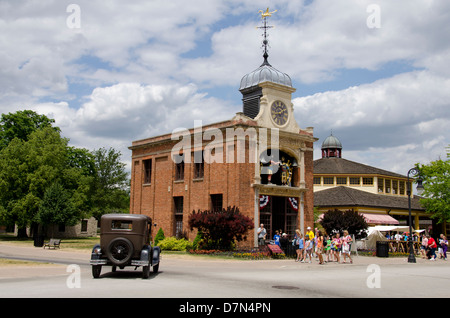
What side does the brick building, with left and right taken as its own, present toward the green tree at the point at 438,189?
left

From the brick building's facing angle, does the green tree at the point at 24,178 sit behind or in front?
behind

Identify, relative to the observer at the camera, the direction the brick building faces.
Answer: facing the viewer and to the right of the viewer

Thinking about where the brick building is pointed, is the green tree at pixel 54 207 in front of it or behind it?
behind

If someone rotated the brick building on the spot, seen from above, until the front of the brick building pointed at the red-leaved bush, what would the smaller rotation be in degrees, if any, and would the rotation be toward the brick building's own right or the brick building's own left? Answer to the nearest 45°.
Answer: approximately 45° to the brick building's own right

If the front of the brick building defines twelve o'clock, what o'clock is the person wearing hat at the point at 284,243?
The person wearing hat is roughly at 1 o'clock from the brick building.
